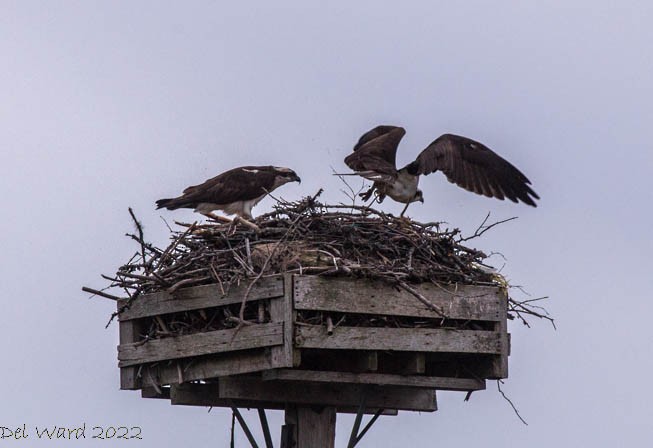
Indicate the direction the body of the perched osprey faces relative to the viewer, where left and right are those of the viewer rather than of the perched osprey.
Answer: facing to the right of the viewer

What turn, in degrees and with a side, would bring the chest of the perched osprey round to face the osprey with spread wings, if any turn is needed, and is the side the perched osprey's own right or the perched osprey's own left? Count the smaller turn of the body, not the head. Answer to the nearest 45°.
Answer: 0° — it already faces it

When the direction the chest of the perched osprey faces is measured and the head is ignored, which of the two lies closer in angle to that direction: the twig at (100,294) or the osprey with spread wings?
the osprey with spread wings

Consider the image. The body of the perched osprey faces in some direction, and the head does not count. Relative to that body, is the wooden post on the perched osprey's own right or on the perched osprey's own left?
on the perched osprey's own right

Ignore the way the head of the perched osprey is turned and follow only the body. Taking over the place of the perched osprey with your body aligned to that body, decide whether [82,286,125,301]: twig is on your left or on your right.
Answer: on your right
